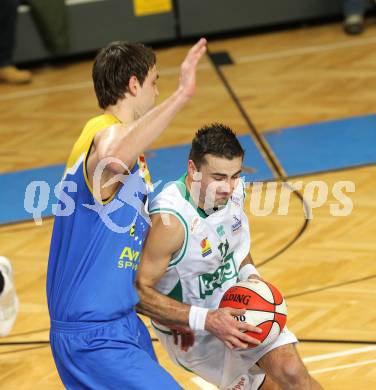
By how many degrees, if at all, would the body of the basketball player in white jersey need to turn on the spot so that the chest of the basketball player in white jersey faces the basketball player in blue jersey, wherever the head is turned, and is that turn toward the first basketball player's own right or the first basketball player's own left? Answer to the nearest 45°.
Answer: approximately 90° to the first basketball player's own right

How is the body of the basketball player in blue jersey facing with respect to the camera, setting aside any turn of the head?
to the viewer's right

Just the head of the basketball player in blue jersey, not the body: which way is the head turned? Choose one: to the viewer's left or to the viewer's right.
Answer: to the viewer's right

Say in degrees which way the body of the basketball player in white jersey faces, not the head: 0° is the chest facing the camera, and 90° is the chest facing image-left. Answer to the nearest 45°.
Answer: approximately 315°
